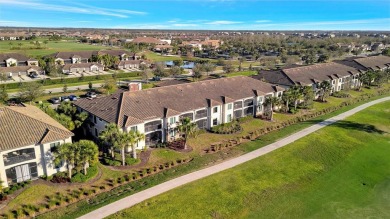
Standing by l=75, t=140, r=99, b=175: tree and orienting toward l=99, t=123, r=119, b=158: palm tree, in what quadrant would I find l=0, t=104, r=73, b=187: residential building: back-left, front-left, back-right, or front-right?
back-left

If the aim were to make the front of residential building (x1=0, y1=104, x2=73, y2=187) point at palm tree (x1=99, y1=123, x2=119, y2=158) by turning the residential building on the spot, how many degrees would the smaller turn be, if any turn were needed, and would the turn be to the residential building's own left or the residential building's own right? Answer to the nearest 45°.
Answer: approximately 45° to the residential building's own left

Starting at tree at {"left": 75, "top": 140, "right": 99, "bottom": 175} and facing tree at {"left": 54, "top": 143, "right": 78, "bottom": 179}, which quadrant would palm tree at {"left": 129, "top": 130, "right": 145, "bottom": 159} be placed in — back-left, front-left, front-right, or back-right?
back-right

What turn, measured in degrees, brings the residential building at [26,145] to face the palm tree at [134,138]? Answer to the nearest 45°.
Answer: approximately 45° to its left

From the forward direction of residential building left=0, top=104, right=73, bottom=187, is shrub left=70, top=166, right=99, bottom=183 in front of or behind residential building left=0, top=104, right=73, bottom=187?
in front
